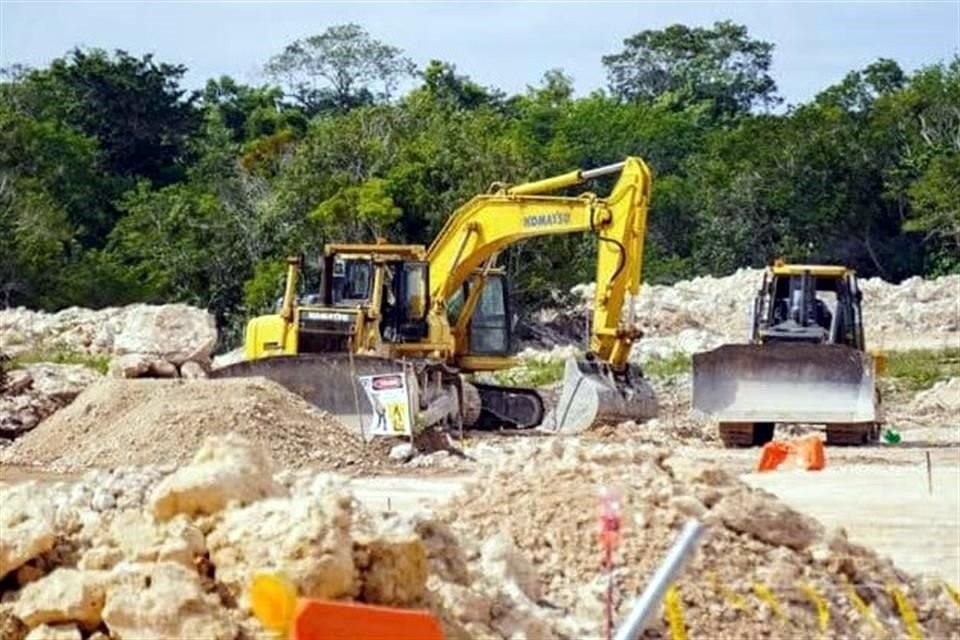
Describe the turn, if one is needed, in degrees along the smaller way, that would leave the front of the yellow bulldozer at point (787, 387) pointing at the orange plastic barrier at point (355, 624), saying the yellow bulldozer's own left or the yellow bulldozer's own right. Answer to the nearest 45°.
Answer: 0° — it already faces it

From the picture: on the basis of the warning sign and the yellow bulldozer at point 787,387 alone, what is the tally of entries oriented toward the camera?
2

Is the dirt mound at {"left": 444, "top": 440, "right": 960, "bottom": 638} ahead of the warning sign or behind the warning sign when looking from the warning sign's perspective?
ahead

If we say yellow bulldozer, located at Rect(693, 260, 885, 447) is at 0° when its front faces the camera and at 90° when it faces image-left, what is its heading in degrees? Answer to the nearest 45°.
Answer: approximately 0°

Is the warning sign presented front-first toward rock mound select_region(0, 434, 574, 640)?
yes

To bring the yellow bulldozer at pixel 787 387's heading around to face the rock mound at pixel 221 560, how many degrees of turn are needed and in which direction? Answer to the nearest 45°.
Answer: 0° — it already faces it

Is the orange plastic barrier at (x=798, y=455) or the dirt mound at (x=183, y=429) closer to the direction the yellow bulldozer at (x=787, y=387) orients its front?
the orange plastic barrier

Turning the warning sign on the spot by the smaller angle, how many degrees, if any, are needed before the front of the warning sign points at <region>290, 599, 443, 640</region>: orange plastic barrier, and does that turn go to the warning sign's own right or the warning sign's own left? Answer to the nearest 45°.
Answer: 0° — it already faces it

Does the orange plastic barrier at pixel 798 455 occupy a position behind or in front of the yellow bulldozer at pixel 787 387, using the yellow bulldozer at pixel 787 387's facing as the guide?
in front

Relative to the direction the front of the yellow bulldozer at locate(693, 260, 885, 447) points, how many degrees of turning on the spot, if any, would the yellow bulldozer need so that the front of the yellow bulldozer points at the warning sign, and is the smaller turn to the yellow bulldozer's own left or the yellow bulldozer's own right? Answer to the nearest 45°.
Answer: approximately 45° to the yellow bulldozer's own right

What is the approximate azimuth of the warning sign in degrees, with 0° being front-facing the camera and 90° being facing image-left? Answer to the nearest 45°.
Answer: approximately 0°

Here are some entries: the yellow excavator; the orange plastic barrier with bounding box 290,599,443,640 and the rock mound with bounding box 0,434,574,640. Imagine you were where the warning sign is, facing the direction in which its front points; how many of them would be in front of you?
2

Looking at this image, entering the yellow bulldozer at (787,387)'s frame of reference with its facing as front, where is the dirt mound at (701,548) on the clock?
The dirt mound is roughly at 12 o'clock from the yellow bulldozer.
